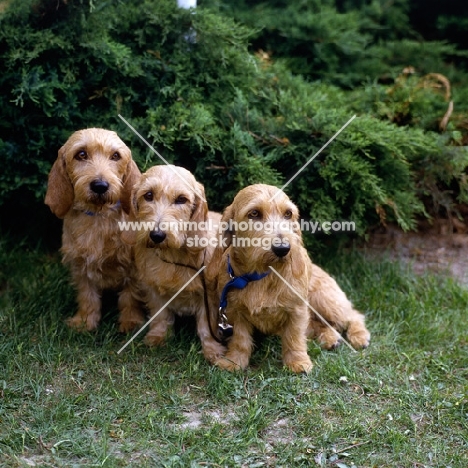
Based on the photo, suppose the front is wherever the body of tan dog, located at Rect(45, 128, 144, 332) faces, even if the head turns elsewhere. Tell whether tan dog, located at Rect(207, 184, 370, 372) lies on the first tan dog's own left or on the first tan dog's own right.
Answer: on the first tan dog's own left

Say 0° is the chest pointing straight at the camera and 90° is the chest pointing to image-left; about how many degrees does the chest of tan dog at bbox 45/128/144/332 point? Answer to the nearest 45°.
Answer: approximately 0°
